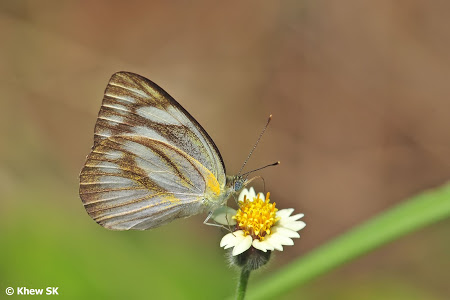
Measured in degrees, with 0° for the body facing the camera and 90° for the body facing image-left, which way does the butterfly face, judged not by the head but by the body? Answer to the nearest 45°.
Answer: approximately 270°
